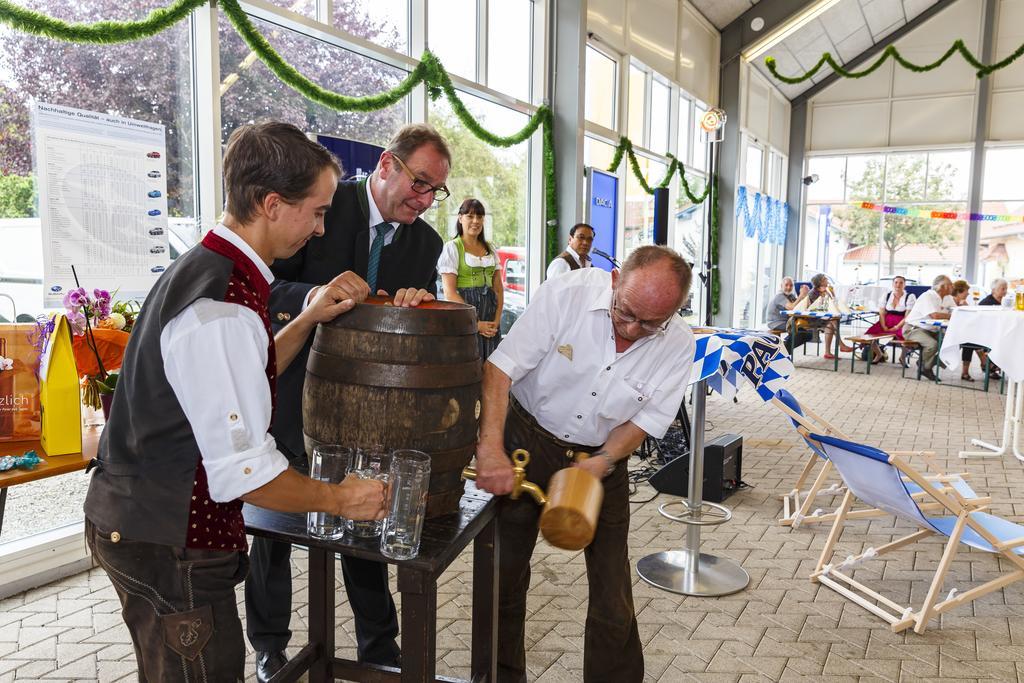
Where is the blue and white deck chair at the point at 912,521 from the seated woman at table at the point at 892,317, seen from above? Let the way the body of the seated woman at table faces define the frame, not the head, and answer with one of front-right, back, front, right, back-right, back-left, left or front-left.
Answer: front-left

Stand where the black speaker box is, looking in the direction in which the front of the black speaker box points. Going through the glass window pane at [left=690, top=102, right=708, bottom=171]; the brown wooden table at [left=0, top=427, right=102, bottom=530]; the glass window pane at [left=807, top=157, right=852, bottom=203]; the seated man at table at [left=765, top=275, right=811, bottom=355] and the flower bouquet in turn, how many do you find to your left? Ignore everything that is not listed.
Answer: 2

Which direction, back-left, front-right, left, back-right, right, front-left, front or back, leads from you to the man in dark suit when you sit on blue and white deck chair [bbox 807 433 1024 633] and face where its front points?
back

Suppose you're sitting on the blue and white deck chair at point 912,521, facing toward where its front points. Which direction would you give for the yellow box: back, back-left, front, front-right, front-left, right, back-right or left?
back

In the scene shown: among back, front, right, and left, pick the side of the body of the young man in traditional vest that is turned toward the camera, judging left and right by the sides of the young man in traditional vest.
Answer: right

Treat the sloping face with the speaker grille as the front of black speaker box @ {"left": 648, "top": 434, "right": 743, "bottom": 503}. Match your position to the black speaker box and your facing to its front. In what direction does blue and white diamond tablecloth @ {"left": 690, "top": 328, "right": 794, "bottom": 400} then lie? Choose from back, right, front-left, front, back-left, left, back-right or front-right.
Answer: back-left
